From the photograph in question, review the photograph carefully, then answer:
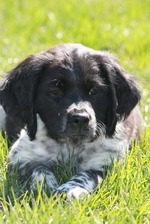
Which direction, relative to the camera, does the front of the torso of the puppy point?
toward the camera
